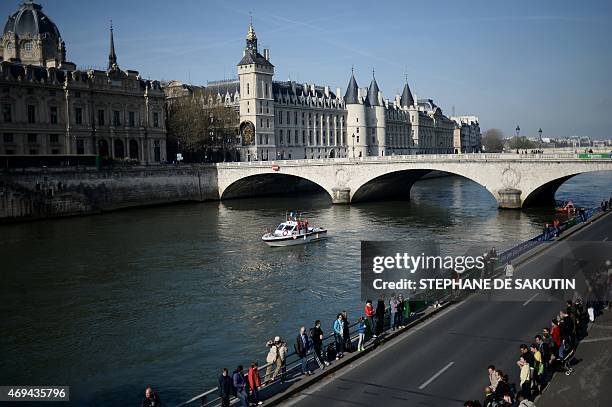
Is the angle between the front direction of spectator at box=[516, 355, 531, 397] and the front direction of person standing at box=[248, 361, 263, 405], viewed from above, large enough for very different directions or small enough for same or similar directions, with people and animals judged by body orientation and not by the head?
very different directions

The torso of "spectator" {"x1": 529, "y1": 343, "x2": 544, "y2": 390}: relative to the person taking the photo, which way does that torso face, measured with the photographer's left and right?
facing to the left of the viewer

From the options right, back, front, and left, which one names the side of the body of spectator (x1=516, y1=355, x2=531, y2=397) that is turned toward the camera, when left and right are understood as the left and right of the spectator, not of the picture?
left

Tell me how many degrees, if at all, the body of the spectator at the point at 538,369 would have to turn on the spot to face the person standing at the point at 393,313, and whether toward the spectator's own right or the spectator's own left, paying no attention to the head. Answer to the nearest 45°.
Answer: approximately 45° to the spectator's own right
